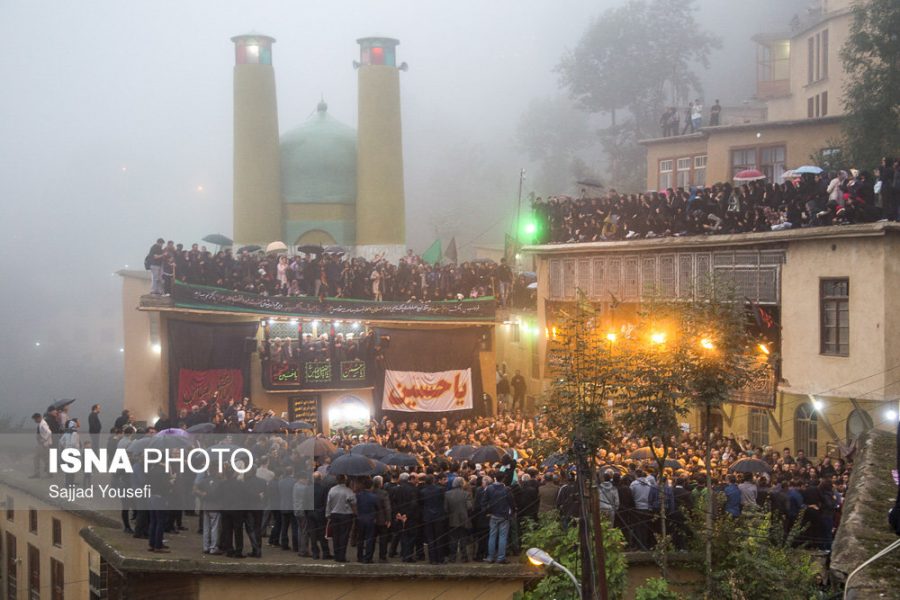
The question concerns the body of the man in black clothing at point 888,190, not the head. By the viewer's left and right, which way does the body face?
facing to the left of the viewer

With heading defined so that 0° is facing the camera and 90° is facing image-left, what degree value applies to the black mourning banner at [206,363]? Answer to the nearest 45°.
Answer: approximately 0°

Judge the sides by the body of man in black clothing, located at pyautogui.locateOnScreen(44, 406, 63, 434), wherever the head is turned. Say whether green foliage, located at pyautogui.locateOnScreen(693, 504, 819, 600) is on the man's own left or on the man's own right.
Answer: on the man's own right

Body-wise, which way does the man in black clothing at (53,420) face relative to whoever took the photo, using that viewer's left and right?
facing to the right of the viewer

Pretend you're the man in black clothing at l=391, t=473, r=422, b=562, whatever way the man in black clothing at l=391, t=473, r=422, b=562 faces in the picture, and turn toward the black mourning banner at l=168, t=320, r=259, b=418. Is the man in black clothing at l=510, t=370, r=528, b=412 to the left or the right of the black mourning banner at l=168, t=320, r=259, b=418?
right

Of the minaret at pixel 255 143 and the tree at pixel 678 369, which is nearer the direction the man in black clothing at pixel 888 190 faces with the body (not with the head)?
the minaret

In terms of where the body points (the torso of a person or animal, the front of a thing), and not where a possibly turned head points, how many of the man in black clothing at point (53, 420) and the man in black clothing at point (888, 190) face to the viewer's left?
1
